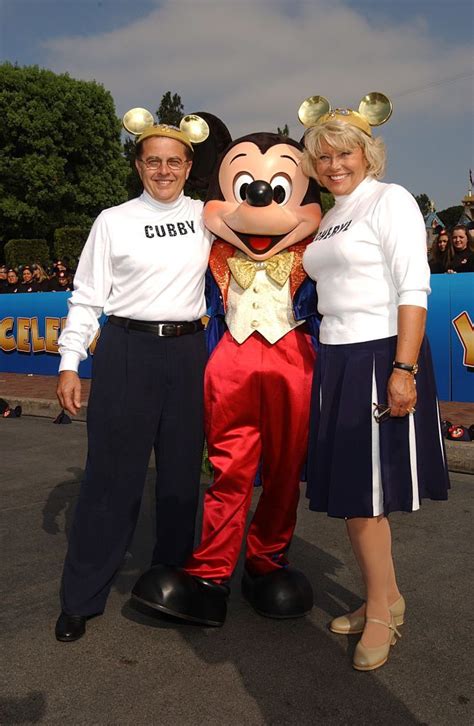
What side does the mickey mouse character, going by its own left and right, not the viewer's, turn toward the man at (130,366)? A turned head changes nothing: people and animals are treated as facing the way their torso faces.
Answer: right

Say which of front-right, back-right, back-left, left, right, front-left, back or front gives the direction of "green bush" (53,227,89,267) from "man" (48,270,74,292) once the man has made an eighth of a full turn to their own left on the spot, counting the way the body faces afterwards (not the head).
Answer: back-left

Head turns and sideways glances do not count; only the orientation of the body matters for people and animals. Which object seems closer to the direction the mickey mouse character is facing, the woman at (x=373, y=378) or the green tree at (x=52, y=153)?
the woman

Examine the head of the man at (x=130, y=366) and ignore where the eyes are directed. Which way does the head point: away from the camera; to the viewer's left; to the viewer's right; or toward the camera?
toward the camera

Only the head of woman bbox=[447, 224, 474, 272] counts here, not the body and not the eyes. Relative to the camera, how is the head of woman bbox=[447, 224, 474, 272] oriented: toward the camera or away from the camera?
toward the camera

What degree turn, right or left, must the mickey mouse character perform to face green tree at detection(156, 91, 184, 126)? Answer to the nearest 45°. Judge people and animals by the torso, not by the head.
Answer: approximately 180°

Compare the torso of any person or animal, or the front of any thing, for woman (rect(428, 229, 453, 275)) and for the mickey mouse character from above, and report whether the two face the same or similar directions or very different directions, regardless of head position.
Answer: same or similar directions

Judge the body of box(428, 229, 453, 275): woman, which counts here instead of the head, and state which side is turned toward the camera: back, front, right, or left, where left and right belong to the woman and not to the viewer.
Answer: front

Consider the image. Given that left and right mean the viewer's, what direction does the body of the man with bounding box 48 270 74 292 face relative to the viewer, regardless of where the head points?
facing the viewer

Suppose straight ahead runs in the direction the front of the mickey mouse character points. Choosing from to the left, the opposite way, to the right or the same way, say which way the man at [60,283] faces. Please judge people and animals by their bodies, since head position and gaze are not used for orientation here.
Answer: the same way

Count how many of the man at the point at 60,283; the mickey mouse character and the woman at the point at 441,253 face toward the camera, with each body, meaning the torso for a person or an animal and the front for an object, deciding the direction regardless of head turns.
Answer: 3

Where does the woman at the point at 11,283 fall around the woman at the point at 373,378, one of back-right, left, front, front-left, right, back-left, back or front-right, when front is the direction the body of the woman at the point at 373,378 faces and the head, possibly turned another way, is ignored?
right

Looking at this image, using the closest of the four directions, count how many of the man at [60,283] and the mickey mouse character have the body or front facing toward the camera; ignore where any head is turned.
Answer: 2

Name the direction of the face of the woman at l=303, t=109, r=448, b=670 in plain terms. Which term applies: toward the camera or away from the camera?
toward the camera

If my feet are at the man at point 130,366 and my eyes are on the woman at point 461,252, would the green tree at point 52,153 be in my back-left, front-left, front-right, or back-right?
front-left

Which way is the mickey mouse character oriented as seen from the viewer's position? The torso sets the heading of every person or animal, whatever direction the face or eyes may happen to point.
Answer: toward the camera
